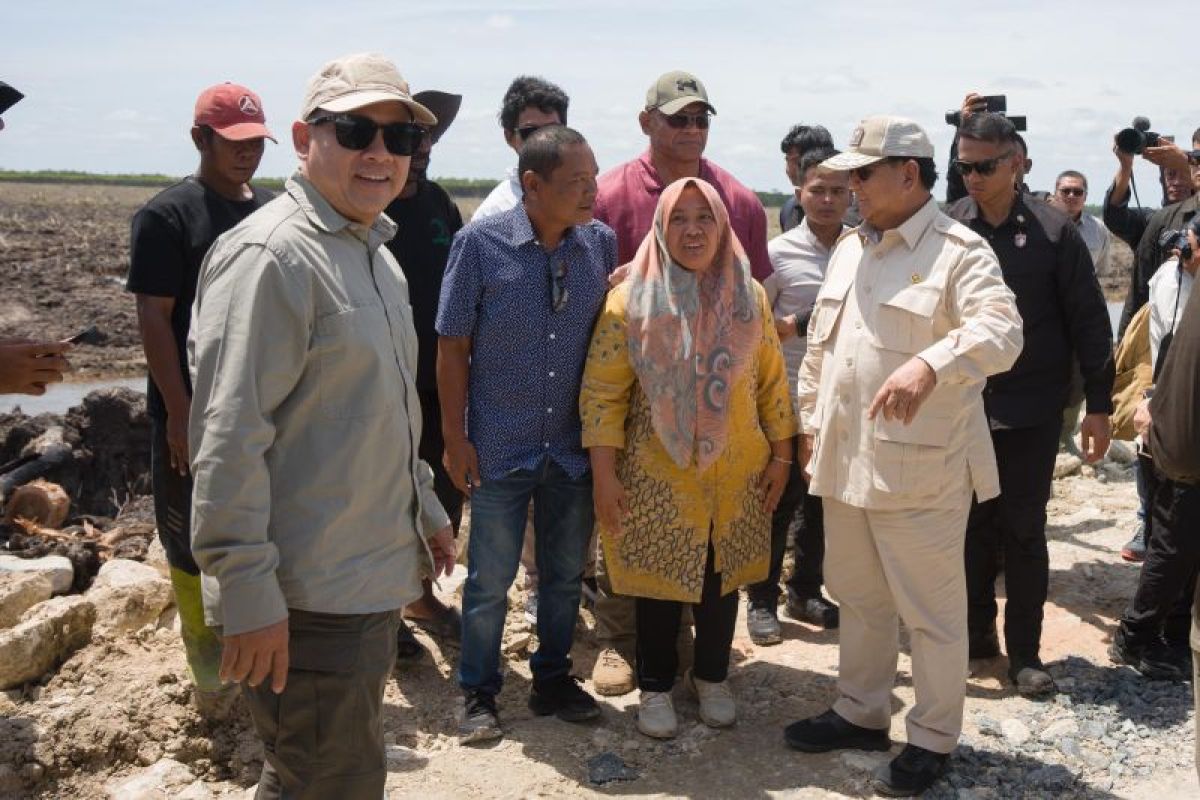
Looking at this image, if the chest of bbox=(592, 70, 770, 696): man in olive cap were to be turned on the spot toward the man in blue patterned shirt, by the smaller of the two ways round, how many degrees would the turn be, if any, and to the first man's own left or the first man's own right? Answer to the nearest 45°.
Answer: approximately 45° to the first man's own right

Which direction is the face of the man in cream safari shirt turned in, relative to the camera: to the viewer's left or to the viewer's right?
to the viewer's left

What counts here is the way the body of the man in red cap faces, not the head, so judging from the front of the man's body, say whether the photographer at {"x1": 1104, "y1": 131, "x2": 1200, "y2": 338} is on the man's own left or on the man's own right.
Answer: on the man's own left

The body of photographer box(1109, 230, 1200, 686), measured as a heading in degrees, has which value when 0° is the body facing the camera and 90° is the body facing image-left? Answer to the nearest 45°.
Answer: approximately 90°

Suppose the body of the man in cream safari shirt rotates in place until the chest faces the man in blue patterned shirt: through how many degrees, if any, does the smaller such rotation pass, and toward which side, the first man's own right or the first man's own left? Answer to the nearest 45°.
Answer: approximately 45° to the first man's own right

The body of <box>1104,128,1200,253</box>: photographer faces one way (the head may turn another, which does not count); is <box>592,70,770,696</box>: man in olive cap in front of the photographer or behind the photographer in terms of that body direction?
in front

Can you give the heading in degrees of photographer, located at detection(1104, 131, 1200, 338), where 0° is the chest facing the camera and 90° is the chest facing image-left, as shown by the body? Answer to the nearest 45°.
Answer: approximately 45°

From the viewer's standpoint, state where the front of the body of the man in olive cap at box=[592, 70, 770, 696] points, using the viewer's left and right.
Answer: facing the viewer

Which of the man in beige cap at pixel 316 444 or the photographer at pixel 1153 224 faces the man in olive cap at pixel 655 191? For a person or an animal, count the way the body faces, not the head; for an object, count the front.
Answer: the photographer

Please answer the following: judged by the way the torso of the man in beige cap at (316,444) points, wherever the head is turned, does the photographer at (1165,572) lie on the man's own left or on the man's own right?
on the man's own left

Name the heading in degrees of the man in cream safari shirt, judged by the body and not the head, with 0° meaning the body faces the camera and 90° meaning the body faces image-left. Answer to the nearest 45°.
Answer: approximately 45°

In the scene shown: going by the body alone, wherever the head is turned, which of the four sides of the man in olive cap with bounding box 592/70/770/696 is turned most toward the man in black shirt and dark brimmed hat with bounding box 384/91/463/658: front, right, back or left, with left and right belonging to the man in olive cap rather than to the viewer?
right

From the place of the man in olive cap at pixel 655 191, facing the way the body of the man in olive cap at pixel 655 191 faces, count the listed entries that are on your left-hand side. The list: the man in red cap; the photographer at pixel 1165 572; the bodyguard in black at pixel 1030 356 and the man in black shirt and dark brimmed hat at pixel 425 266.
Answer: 2

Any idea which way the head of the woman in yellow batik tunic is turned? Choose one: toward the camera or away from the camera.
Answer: toward the camera

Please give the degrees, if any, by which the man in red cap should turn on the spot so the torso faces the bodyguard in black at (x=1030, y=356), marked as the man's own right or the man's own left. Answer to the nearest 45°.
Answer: approximately 45° to the man's own left
